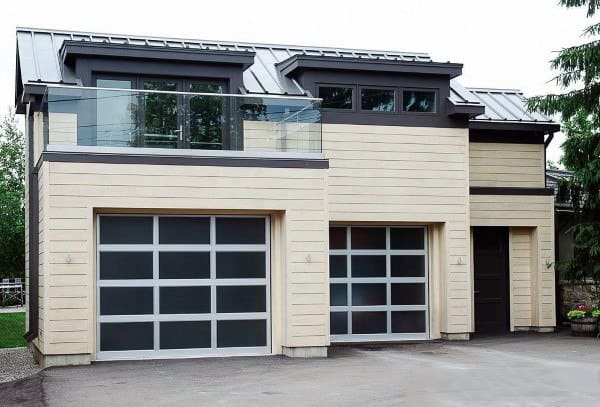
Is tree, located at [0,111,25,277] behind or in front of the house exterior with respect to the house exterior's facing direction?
behind

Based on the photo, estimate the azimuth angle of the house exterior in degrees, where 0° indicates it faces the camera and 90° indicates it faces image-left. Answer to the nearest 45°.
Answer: approximately 0°

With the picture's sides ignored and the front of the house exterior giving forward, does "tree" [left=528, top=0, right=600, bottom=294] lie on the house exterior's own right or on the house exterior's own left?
on the house exterior's own left
